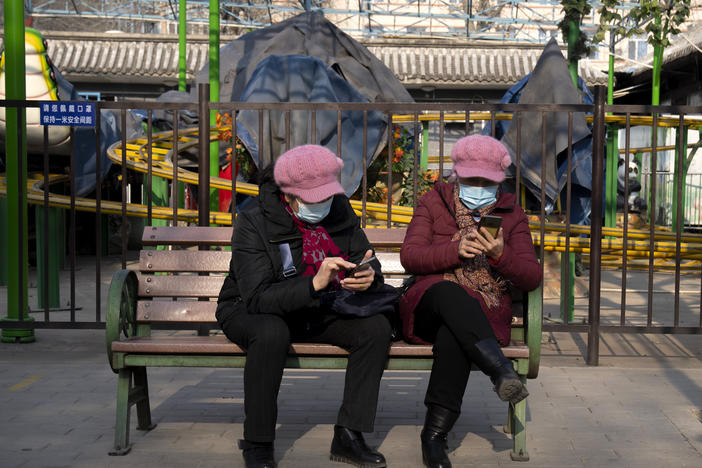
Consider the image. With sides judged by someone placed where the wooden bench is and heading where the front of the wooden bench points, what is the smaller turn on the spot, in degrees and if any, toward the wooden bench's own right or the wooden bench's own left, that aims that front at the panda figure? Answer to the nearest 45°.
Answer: approximately 135° to the wooden bench's own left

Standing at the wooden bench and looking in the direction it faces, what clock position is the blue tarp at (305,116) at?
The blue tarp is roughly at 6 o'clock from the wooden bench.

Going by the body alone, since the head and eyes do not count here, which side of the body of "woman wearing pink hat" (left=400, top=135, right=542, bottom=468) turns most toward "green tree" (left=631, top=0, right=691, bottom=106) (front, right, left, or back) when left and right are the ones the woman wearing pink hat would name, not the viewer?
back

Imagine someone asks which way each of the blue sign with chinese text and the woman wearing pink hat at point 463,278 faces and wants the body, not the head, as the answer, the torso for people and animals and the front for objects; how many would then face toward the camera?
2

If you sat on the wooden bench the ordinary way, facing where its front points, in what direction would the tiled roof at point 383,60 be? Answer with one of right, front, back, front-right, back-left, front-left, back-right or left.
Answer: back

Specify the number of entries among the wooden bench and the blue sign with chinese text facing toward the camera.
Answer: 2

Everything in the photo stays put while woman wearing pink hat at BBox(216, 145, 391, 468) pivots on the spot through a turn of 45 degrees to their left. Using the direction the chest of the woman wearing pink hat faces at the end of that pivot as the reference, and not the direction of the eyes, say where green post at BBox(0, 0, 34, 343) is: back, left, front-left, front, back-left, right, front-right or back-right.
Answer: back-left

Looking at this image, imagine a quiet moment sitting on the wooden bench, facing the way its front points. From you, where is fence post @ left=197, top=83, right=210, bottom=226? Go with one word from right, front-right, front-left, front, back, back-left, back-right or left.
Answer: back

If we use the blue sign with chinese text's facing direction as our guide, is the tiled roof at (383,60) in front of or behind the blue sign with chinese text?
behind

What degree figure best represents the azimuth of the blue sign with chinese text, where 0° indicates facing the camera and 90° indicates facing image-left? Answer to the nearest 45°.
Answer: approximately 0°
